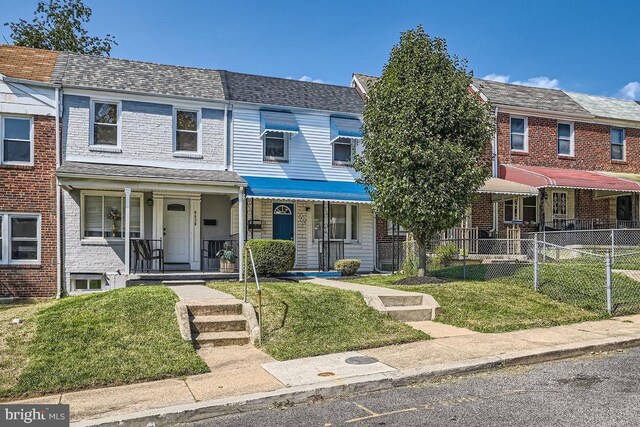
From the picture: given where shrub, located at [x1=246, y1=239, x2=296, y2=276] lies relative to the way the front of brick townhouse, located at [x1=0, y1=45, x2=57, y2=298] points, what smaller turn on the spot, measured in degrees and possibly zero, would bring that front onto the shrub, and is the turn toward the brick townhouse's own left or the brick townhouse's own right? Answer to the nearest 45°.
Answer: approximately 45° to the brick townhouse's own left

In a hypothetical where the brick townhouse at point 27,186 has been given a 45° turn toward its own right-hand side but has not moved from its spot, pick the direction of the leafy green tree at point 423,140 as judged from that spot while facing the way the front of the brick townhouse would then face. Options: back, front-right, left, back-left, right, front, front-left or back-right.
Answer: left

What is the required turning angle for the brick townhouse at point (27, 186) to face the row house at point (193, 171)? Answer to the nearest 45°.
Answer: approximately 90° to its left

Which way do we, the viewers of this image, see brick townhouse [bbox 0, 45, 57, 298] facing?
facing the viewer

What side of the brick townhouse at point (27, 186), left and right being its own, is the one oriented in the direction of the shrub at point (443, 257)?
left

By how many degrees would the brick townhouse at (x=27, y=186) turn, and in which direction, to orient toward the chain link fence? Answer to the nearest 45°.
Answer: approximately 45° to its left

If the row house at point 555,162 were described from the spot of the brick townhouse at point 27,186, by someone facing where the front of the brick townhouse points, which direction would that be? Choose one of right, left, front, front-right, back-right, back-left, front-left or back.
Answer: left

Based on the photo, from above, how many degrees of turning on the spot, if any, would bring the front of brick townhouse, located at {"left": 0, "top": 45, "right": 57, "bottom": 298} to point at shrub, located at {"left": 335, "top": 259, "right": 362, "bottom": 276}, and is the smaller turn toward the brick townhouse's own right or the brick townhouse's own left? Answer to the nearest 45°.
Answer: approximately 90° to the brick townhouse's own left

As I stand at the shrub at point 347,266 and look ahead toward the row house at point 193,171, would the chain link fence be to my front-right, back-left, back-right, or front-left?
back-left
